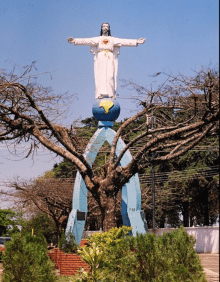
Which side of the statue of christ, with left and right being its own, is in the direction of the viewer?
front

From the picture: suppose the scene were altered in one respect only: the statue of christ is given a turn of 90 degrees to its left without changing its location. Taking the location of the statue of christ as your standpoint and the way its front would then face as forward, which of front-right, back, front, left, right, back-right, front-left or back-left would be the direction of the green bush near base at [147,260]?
right
